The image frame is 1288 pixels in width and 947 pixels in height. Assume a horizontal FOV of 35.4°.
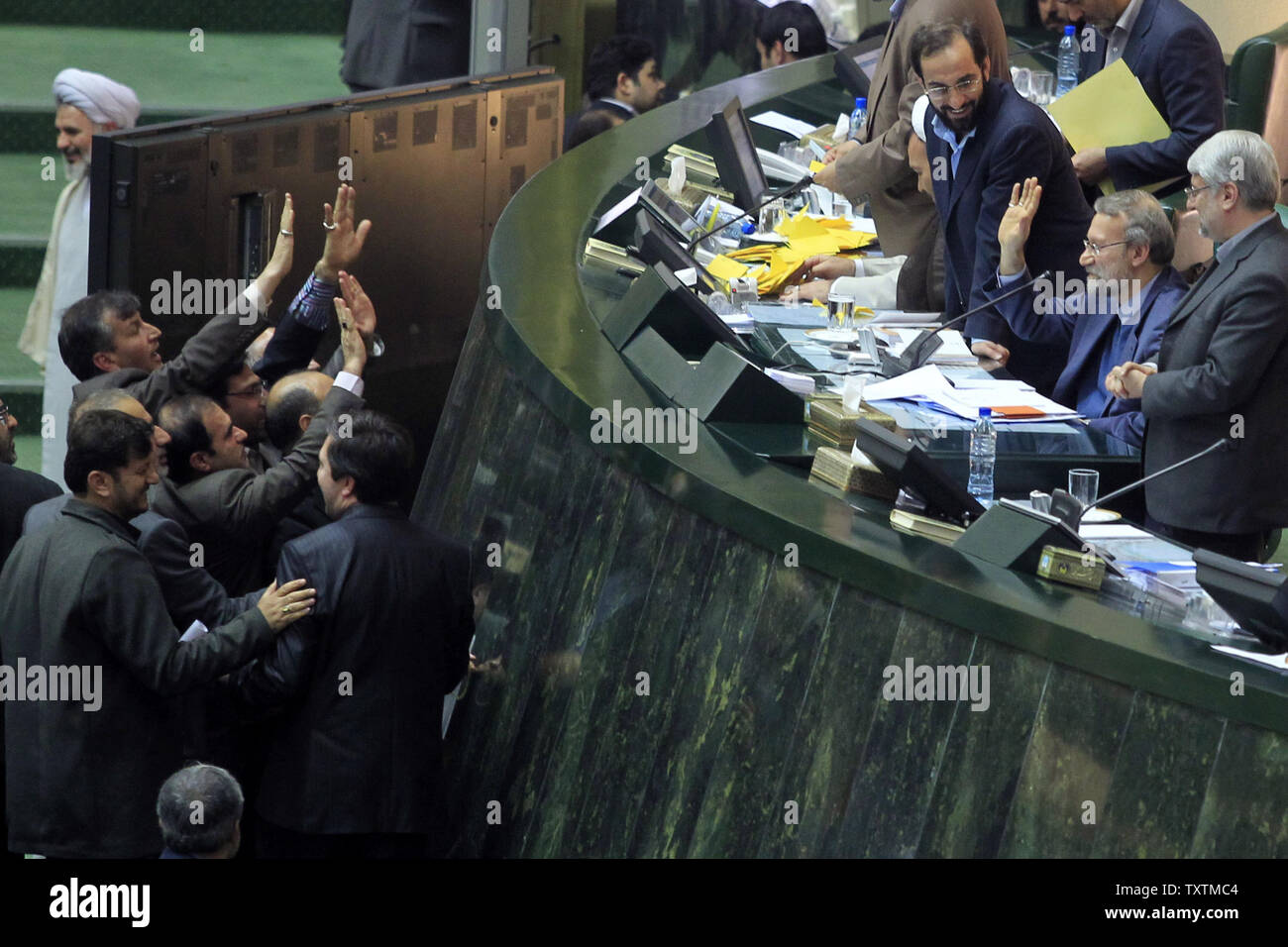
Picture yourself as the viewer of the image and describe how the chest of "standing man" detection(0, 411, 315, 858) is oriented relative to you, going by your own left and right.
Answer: facing away from the viewer and to the right of the viewer

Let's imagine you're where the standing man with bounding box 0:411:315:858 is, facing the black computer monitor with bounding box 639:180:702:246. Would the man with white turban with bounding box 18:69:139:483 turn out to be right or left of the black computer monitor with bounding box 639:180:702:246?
left

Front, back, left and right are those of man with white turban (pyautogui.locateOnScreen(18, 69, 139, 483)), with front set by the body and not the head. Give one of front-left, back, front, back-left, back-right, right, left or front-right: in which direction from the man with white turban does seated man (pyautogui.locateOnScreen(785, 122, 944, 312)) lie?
left

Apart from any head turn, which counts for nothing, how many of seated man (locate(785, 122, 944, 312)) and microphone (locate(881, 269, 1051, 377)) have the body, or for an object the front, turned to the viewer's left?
1

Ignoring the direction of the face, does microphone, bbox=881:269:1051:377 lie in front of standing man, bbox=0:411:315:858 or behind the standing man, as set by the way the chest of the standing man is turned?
in front

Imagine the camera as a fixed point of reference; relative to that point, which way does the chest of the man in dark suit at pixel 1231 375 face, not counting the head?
to the viewer's left

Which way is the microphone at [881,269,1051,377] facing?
to the viewer's right

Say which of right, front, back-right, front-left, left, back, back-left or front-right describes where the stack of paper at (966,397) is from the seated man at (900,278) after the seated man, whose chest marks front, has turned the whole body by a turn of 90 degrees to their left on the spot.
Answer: front

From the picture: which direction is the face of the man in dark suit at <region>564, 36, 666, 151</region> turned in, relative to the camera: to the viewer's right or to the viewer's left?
to the viewer's right

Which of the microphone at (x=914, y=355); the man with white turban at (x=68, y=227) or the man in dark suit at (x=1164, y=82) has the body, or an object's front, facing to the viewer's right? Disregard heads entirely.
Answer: the microphone

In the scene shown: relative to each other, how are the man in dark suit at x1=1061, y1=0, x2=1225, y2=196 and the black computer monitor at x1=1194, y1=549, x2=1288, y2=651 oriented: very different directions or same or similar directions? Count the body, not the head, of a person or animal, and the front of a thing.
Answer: very different directions

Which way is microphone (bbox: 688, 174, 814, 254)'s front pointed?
to the viewer's right

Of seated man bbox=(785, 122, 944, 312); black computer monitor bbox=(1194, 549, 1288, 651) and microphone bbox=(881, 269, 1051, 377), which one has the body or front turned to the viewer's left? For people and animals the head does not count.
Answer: the seated man

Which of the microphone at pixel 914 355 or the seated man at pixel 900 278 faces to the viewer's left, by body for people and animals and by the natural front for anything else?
the seated man

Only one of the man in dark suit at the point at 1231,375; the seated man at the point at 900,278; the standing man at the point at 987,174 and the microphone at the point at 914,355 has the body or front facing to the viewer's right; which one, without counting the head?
the microphone

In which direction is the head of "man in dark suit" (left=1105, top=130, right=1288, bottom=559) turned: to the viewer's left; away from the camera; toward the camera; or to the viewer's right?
to the viewer's left

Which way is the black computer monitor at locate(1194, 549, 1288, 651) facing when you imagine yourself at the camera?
facing away from the viewer and to the right of the viewer

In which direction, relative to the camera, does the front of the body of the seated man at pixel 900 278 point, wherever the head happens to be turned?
to the viewer's left
